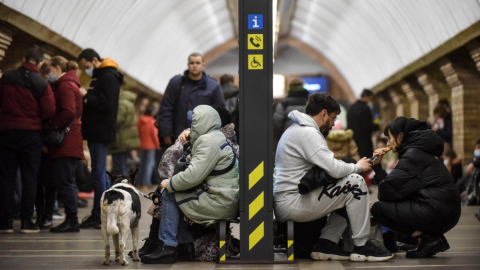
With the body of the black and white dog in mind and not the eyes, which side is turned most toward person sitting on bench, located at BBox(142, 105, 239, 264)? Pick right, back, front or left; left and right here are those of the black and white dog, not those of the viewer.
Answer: right

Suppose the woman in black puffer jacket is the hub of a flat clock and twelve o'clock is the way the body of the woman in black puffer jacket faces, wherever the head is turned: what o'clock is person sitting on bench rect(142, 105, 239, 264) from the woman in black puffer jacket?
The person sitting on bench is roughly at 11 o'clock from the woman in black puffer jacket.

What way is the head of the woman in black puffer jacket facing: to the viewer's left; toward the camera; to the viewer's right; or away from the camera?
to the viewer's left

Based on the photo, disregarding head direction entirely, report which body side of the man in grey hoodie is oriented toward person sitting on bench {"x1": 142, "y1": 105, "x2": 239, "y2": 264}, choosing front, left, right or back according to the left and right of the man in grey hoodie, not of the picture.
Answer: back

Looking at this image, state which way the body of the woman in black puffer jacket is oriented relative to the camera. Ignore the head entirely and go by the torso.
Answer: to the viewer's left

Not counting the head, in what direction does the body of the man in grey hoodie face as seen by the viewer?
to the viewer's right

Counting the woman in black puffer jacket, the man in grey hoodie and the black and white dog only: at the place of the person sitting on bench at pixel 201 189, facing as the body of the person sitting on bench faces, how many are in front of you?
1

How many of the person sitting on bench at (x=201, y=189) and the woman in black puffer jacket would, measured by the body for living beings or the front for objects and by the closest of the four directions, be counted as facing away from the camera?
0

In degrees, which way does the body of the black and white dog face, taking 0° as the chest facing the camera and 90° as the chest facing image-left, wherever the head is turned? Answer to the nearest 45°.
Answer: approximately 180°

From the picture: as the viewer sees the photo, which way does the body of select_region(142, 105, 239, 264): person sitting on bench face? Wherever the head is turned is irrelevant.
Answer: to the viewer's left

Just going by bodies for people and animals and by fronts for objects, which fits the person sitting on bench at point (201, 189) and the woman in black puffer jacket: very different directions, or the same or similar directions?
same or similar directions

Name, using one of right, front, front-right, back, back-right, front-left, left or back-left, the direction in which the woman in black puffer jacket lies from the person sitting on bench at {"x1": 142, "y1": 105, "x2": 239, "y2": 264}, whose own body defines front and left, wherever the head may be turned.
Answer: back

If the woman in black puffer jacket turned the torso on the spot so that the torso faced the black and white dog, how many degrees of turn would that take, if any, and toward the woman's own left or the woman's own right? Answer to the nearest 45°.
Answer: approximately 45° to the woman's own left

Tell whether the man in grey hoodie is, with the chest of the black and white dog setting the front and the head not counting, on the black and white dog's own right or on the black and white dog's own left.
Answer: on the black and white dog's own right

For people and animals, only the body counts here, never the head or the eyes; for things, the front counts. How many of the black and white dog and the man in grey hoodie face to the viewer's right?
1

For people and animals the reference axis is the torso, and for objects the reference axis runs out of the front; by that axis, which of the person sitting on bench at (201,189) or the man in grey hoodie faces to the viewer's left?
the person sitting on bench

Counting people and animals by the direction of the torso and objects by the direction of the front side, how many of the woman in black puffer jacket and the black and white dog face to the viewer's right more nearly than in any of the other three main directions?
0
